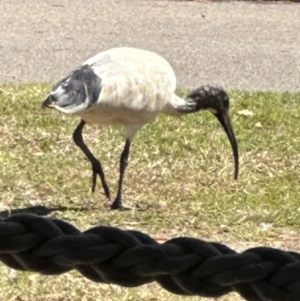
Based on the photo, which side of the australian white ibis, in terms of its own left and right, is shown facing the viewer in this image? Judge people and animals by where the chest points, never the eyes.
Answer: right

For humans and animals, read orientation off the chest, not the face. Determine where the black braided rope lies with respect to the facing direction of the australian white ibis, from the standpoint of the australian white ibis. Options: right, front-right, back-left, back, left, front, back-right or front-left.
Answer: right
